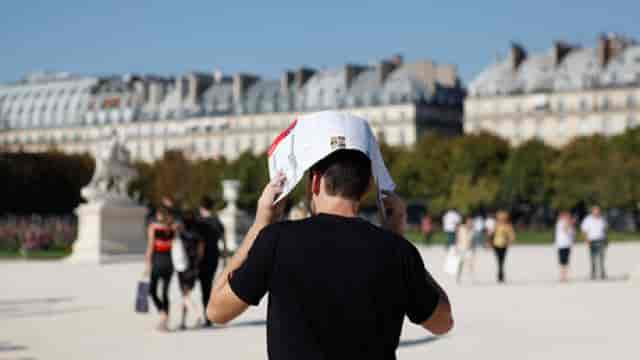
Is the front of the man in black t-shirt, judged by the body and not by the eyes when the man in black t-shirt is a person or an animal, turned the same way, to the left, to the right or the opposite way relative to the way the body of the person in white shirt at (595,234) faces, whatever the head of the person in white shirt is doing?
the opposite way

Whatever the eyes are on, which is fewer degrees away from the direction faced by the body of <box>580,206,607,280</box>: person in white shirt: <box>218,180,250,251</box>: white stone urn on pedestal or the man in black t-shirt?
the man in black t-shirt

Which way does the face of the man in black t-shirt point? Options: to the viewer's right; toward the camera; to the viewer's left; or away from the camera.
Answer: away from the camera

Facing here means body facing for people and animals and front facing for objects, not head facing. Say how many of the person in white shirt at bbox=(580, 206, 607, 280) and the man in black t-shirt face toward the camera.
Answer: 1

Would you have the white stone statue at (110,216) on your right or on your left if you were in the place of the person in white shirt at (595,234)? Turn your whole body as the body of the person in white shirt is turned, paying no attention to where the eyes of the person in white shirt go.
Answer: on your right

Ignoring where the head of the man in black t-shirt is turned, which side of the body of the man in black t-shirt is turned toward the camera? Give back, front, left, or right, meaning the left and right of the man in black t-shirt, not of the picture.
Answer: back

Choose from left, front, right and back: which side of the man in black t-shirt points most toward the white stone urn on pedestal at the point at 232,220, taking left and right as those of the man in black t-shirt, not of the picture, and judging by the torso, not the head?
front

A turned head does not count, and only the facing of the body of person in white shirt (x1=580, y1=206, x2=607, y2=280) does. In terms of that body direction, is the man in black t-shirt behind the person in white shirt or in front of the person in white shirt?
in front
